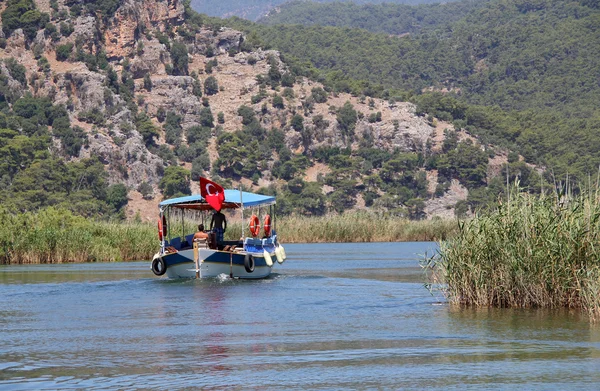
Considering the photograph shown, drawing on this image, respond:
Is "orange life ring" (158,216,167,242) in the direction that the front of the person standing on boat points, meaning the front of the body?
no

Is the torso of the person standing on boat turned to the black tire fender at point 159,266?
no

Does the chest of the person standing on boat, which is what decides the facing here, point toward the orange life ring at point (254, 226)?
no
